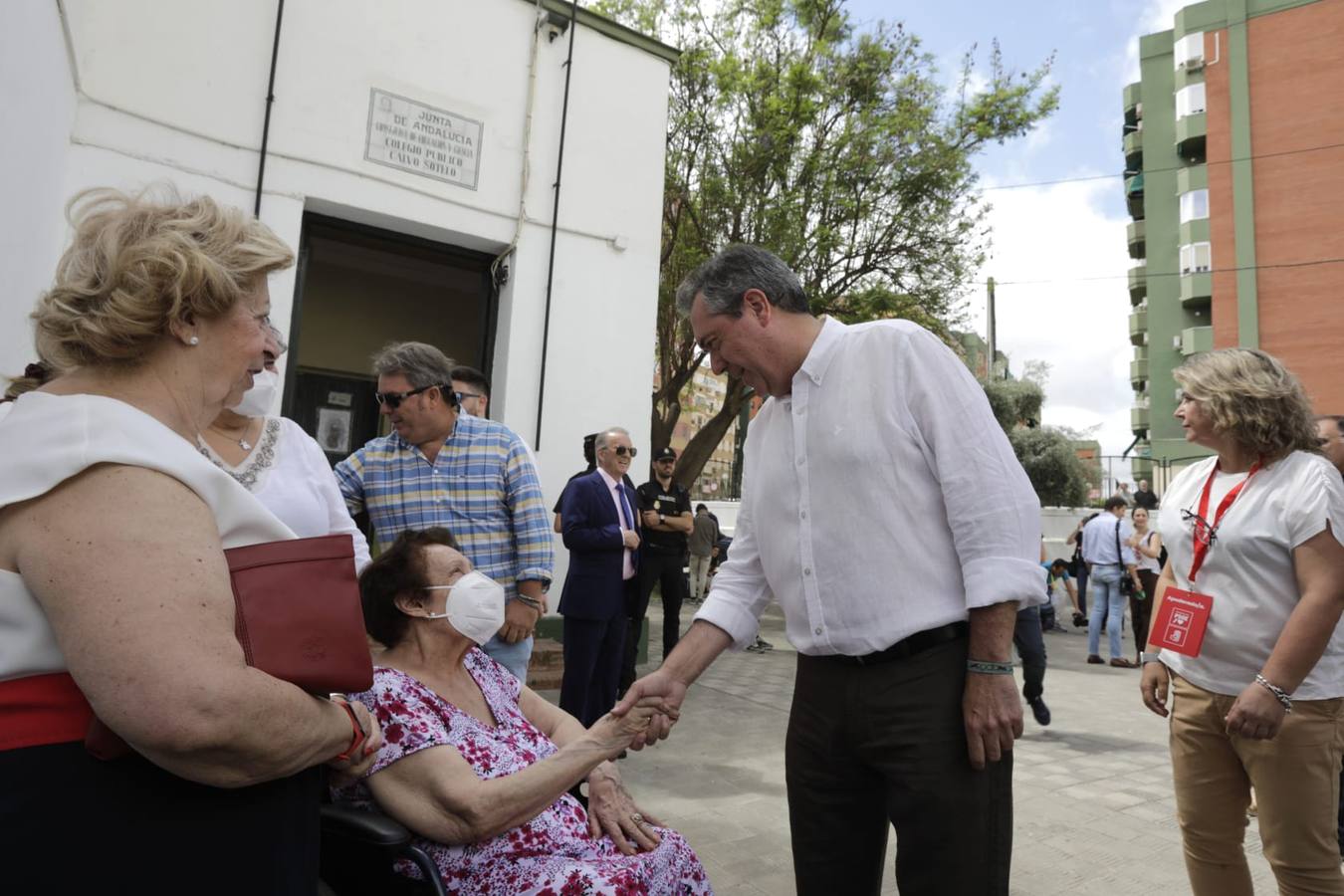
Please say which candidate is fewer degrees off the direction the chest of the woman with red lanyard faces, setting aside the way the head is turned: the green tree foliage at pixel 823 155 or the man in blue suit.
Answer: the man in blue suit

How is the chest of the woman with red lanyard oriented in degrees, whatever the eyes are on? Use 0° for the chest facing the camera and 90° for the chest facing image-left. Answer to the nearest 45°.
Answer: approximately 45°

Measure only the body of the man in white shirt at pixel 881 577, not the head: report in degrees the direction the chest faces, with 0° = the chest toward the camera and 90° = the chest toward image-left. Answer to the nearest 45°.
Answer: approximately 45°

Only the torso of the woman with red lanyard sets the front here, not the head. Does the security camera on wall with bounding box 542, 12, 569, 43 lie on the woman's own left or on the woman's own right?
on the woman's own right

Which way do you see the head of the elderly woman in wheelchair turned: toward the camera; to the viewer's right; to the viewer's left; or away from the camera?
to the viewer's right

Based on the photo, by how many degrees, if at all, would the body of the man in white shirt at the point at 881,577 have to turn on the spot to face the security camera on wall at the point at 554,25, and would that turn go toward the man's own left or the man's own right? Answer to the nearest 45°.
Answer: approximately 90° to the man's own right

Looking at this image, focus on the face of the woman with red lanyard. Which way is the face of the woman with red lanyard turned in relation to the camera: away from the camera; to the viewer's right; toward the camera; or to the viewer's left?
to the viewer's left

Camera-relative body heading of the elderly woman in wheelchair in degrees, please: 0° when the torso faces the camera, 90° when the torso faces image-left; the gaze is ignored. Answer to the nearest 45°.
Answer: approximately 315°
